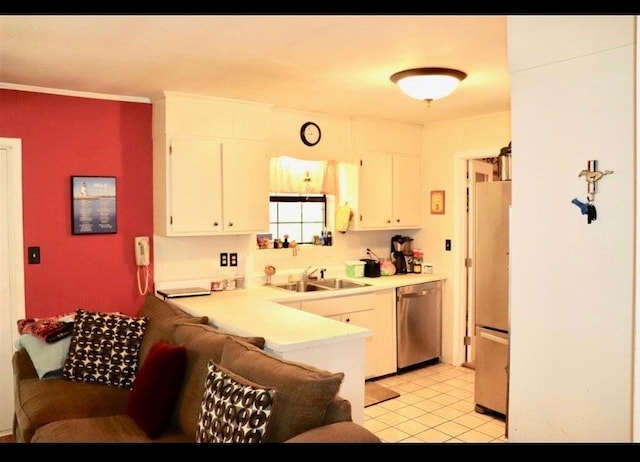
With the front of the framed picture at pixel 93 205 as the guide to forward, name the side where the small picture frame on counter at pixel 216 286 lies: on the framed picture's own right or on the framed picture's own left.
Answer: on the framed picture's own left

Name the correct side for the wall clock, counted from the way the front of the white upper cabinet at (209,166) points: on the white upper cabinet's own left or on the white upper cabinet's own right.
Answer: on the white upper cabinet's own left

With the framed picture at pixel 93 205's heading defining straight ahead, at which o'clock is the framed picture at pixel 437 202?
the framed picture at pixel 437 202 is roughly at 9 o'clock from the framed picture at pixel 93 205.

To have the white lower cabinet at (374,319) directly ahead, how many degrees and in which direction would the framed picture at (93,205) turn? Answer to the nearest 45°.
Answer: approximately 90° to its left

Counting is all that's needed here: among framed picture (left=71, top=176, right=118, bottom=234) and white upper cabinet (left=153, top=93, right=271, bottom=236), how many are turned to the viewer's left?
0

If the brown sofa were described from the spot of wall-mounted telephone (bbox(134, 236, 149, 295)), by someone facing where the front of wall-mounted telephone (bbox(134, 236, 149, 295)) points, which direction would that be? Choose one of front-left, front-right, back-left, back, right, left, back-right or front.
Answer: front-left

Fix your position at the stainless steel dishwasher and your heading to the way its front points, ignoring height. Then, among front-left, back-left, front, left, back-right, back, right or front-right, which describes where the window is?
back-right

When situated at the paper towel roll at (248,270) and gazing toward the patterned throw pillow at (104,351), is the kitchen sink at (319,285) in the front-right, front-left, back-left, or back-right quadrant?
back-left

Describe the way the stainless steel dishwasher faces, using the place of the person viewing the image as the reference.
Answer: facing the viewer and to the right of the viewer

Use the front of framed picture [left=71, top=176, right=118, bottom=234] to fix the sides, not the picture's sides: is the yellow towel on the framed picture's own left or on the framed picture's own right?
on the framed picture's own left

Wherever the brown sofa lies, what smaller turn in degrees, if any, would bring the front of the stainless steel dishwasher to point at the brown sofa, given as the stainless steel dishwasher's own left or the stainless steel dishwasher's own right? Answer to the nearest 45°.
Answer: approximately 45° to the stainless steel dishwasher's own right
